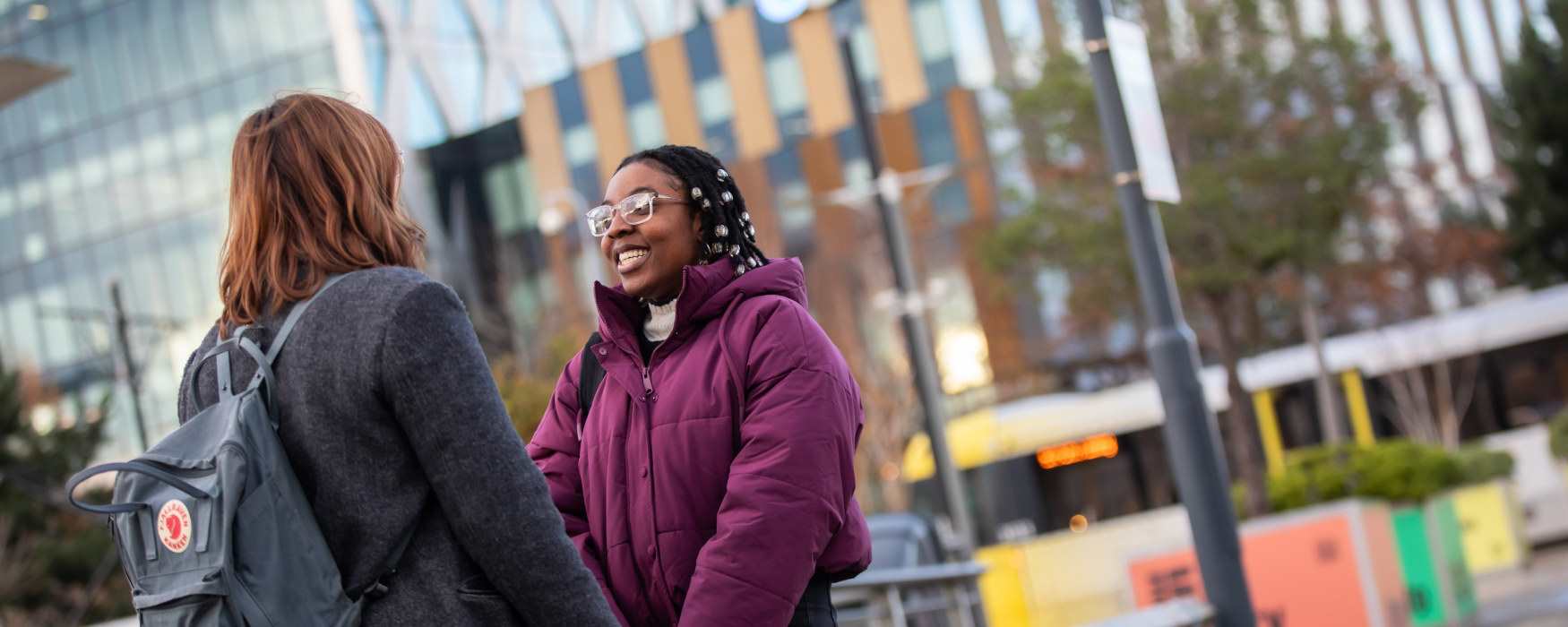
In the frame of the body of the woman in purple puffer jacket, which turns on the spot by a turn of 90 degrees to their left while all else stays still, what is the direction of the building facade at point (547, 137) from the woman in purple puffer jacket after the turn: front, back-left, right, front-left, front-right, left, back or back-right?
back-left

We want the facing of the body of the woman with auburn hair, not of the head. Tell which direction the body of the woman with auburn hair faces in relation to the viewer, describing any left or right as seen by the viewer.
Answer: facing away from the viewer and to the right of the viewer

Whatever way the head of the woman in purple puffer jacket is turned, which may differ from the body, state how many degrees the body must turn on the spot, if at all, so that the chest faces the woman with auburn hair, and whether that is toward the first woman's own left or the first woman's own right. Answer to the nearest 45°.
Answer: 0° — they already face them

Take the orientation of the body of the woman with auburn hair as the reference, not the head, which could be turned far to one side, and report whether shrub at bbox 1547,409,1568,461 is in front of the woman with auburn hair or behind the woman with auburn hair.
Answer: in front

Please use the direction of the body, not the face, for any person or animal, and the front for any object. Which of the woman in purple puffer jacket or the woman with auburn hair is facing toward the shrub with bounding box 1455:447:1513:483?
the woman with auburn hair

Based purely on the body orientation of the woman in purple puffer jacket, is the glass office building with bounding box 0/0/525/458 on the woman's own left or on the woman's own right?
on the woman's own right

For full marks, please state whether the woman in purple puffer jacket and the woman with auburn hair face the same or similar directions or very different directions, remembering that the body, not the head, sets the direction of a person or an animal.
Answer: very different directions

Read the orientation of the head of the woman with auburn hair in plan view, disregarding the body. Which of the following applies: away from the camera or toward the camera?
away from the camera

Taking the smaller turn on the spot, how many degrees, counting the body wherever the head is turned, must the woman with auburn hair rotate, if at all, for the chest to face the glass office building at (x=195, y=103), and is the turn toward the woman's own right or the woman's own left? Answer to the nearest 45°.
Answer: approximately 45° to the woman's own left

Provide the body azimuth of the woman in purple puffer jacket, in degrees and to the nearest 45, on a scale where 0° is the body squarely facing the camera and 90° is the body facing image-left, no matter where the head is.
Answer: approximately 45°

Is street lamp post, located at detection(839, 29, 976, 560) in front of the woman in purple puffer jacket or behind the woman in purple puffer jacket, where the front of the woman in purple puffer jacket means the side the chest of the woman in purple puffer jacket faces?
behind
